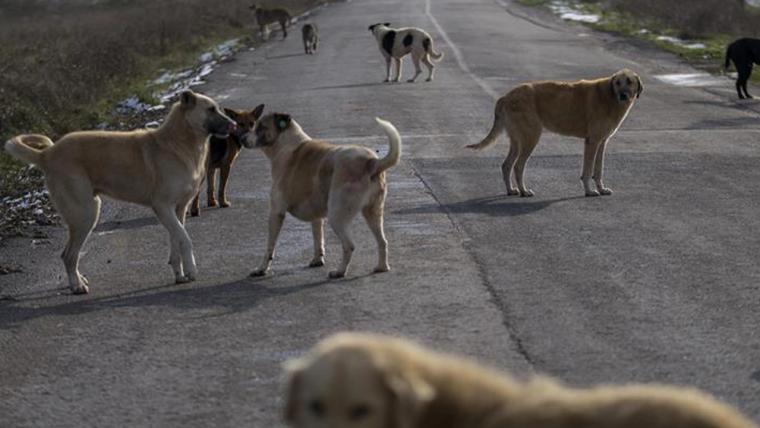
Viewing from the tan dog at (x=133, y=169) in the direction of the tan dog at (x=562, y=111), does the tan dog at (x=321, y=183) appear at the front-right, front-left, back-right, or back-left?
front-right

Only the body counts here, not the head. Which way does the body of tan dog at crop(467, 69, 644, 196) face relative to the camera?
to the viewer's right

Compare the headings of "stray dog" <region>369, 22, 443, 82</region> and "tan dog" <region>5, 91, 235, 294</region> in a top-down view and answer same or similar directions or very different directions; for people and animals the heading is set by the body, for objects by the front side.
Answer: very different directions

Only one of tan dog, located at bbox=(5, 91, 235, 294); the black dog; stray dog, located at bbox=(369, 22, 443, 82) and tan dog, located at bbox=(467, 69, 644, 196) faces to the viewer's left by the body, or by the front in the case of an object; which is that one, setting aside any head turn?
the stray dog

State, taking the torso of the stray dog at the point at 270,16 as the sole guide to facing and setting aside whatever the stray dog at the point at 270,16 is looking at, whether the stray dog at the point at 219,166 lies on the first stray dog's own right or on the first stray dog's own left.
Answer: on the first stray dog's own left

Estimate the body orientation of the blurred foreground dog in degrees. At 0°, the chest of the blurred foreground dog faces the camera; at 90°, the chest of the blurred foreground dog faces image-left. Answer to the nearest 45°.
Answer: approximately 45°

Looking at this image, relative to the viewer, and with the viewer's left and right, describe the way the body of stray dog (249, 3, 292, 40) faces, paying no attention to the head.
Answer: facing to the left of the viewer

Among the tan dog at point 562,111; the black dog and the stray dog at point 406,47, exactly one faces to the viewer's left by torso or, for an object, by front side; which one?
the stray dog

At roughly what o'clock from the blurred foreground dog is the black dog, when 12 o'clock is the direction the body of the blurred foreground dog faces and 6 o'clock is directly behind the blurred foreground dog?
The black dog is roughly at 5 o'clock from the blurred foreground dog.

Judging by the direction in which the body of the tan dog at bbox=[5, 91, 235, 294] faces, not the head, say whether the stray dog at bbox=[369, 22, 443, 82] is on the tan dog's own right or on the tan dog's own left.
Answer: on the tan dog's own left

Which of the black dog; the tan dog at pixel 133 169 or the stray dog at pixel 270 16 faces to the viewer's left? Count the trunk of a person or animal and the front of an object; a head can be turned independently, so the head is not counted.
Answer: the stray dog

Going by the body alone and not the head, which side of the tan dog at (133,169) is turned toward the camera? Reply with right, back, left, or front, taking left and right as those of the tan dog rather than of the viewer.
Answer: right

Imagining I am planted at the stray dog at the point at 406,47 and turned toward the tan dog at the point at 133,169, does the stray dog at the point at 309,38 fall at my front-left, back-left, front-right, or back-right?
back-right

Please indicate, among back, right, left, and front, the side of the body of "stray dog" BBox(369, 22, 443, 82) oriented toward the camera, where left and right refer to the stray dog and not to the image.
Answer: left

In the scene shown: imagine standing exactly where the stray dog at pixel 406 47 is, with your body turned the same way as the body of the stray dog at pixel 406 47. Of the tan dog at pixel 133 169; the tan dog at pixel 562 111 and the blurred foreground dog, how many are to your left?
3

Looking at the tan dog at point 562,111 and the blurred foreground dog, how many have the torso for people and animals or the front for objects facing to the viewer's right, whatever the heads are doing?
1

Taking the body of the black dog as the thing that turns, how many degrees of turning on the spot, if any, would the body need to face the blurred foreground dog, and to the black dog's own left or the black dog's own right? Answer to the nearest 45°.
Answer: approximately 90° to the black dog's own right

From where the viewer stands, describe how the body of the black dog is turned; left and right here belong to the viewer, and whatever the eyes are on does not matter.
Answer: facing to the right of the viewer
